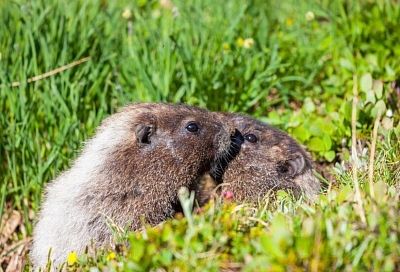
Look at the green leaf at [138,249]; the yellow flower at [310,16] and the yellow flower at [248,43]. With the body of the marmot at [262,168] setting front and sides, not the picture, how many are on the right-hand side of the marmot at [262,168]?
2

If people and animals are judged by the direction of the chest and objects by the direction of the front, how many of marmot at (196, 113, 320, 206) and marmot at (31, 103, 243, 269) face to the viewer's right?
1

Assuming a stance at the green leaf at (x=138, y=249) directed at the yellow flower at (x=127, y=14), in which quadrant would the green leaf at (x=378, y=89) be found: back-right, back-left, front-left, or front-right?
front-right

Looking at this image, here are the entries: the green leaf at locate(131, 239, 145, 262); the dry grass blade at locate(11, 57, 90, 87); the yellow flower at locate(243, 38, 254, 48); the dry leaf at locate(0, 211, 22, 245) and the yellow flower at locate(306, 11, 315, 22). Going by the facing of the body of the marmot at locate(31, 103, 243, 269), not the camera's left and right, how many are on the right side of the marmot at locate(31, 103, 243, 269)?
1

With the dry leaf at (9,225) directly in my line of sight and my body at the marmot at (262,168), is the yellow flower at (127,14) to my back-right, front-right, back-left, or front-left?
front-right

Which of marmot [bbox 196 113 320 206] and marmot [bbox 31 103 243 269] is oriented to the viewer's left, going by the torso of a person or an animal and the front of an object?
marmot [bbox 196 113 320 206]

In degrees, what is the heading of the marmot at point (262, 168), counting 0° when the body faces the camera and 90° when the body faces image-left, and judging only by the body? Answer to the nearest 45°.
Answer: approximately 90°

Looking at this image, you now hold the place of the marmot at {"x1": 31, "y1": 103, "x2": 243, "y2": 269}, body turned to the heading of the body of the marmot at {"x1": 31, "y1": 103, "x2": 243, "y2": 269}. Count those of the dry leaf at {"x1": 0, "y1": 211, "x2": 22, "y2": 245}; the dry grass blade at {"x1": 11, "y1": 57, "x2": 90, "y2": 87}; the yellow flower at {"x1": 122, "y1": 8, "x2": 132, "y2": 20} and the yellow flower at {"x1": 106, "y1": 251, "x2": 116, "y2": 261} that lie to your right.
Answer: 1

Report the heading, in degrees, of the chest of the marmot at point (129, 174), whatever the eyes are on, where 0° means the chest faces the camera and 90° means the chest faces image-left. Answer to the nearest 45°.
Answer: approximately 270°

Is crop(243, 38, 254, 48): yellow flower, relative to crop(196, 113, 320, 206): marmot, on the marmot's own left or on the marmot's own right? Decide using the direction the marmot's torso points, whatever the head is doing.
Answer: on the marmot's own right

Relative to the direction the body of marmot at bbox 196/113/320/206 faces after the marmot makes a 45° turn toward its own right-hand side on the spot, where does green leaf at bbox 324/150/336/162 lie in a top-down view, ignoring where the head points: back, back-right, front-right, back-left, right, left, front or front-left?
right

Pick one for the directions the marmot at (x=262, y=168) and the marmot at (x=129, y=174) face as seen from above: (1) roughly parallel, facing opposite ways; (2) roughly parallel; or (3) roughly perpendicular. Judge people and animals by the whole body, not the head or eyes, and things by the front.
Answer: roughly parallel, facing opposite ways
